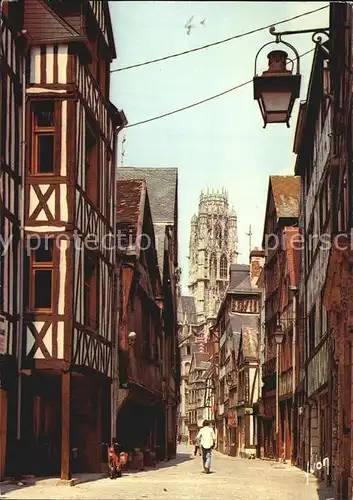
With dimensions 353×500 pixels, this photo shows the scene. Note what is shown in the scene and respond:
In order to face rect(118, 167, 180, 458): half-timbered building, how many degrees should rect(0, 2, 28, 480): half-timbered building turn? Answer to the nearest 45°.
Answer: approximately 90° to its left

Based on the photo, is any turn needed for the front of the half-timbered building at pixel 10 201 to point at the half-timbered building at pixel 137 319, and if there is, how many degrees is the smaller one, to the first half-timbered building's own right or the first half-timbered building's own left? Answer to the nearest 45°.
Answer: approximately 90° to the first half-timbered building's own left

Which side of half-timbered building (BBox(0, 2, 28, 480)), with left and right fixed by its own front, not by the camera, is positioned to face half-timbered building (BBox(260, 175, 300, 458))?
left

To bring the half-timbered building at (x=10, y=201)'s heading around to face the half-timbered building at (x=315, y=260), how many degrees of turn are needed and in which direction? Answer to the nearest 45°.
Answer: approximately 45° to its left

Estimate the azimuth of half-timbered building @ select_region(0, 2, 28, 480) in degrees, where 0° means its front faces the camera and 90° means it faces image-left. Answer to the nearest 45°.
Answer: approximately 270°
